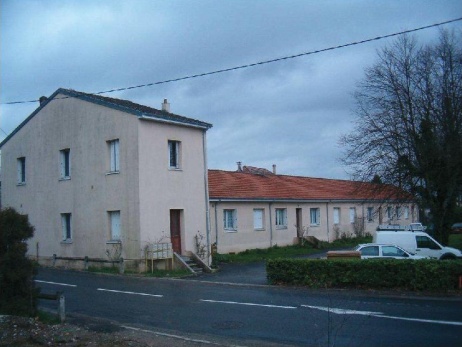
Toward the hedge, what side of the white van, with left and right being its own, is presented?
right

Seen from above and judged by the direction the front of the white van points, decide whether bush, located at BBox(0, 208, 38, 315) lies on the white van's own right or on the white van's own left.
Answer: on the white van's own right

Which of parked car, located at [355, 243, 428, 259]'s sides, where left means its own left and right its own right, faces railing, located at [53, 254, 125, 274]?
back

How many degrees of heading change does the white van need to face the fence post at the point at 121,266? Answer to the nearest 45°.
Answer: approximately 180°

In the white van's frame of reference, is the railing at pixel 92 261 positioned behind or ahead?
behind

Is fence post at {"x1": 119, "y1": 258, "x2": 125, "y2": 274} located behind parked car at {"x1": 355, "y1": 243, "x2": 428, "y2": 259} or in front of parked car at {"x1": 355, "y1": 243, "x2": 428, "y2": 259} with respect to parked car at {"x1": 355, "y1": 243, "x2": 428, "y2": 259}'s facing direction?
behind

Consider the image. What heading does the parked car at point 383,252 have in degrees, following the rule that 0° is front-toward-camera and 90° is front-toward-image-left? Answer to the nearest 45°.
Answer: approximately 270°

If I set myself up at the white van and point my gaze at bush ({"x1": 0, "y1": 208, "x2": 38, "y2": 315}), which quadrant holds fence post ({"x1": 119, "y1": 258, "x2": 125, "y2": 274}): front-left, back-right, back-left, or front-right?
front-right

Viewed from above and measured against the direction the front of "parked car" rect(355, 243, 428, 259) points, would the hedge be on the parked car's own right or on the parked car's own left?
on the parked car's own right

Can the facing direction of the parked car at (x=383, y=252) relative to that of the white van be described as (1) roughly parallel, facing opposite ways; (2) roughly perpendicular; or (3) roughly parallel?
roughly parallel

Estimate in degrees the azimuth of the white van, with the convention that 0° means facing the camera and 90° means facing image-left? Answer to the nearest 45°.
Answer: approximately 270°

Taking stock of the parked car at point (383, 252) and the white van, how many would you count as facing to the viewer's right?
2
